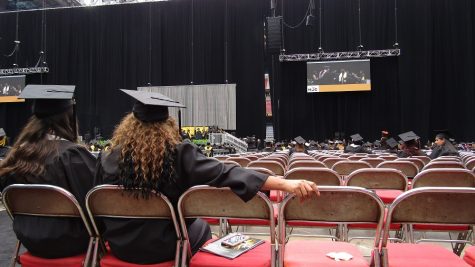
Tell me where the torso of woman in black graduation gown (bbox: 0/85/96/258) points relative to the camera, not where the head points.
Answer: away from the camera

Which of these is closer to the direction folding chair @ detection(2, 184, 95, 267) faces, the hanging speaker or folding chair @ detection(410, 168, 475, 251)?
the hanging speaker

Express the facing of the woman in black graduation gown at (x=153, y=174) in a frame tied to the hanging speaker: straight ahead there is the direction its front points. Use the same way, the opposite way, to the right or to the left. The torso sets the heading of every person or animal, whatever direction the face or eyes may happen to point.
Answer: the opposite way

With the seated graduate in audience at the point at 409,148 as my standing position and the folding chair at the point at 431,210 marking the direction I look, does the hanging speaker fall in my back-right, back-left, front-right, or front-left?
back-right

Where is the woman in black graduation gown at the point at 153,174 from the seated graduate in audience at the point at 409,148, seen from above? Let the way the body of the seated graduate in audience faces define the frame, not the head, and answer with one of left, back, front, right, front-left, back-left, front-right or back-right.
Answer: back

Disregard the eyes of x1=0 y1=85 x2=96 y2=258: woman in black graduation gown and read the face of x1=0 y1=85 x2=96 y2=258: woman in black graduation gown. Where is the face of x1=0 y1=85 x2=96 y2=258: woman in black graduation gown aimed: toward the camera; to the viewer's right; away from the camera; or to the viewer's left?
away from the camera

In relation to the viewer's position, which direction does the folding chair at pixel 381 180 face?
facing away from the viewer

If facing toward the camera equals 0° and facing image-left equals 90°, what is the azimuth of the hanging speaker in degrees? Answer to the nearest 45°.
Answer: approximately 0°

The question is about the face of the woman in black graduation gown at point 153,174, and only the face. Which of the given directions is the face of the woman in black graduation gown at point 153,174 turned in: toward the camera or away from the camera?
away from the camera

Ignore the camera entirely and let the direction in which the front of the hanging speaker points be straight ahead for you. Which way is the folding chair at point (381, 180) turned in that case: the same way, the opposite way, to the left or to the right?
the opposite way

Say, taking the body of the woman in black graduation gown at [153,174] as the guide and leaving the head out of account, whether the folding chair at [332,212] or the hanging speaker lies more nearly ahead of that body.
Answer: the hanging speaker

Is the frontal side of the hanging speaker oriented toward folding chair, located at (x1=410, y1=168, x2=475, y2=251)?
yes
